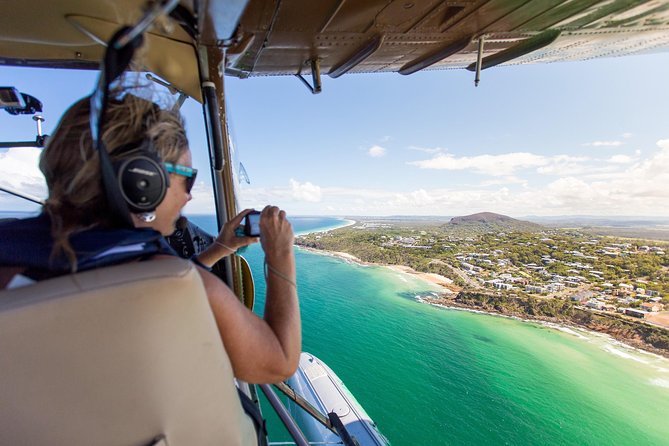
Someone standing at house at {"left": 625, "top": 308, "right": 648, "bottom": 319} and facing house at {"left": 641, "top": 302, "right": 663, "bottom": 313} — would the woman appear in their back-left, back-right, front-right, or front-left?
back-right

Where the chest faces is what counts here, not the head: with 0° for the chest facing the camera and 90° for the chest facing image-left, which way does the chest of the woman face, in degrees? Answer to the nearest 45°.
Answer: approximately 225°

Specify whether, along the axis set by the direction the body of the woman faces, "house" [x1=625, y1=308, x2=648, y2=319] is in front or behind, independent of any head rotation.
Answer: in front

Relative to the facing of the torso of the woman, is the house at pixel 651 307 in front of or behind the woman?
in front
